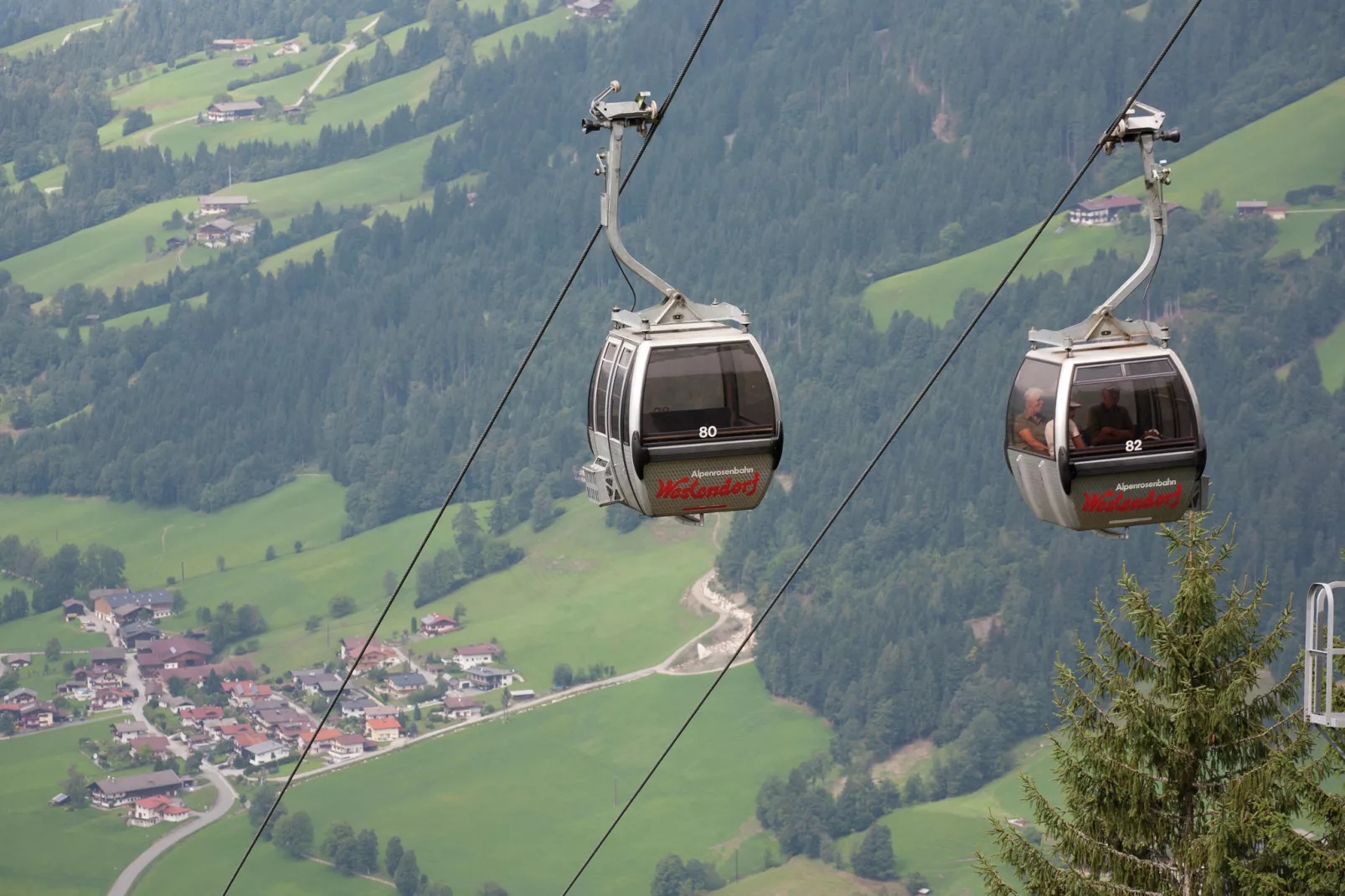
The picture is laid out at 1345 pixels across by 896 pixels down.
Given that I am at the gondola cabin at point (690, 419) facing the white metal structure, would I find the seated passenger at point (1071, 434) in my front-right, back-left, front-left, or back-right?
front-left

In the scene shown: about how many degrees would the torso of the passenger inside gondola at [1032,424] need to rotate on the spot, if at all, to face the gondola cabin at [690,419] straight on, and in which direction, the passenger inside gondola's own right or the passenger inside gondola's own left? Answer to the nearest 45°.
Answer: approximately 135° to the passenger inside gondola's own right

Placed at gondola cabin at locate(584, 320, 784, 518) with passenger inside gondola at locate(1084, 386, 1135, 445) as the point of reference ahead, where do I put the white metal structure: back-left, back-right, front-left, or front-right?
front-right

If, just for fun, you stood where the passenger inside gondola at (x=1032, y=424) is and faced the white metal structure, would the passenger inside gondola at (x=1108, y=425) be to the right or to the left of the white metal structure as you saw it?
left

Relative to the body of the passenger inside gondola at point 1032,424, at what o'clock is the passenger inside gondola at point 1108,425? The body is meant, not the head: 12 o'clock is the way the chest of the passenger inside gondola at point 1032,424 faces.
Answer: the passenger inside gondola at point 1108,425 is roughly at 11 o'clock from the passenger inside gondola at point 1032,424.
